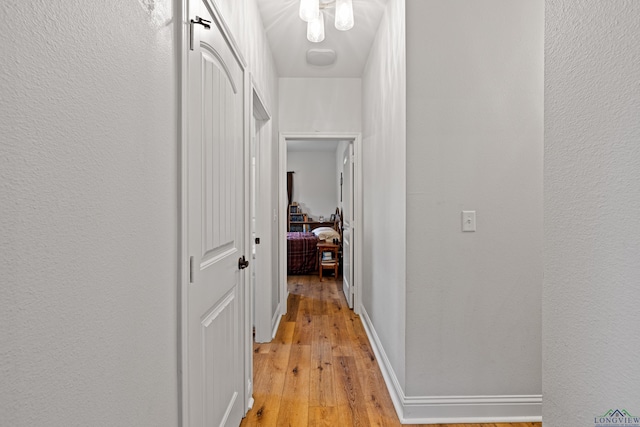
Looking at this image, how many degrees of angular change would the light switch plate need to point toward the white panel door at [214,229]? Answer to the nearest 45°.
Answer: approximately 45° to its right

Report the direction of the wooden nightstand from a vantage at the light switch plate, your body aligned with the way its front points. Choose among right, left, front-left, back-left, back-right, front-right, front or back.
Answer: back-right

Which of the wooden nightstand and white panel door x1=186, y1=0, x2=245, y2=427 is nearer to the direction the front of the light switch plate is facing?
the white panel door
